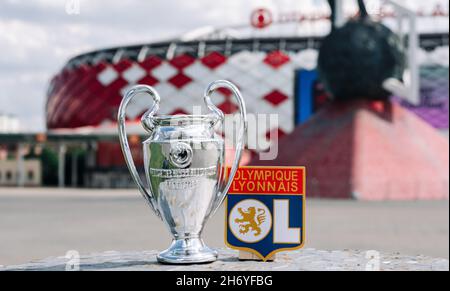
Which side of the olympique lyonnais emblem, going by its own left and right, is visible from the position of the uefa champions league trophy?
right

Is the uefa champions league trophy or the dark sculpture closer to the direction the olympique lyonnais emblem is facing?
the uefa champions league trophy

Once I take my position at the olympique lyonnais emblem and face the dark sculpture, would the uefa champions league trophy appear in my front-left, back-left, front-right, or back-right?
back-left

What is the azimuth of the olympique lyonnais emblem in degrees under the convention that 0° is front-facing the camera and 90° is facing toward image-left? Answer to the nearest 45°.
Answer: approximately 0°

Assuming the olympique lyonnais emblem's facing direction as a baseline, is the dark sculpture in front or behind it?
behind
